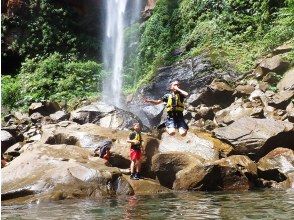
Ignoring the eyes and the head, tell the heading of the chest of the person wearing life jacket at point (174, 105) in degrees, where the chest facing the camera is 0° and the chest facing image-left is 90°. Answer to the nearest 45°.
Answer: approximately 0°

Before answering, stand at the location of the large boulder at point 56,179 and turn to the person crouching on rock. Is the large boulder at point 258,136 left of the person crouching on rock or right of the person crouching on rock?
right

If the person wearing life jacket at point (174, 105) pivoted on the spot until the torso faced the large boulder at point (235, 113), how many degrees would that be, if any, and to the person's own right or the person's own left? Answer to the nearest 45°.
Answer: approximately 135° to the person's own left

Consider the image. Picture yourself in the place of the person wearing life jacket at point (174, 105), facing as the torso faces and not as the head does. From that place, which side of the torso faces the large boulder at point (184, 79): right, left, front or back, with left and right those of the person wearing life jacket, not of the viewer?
back

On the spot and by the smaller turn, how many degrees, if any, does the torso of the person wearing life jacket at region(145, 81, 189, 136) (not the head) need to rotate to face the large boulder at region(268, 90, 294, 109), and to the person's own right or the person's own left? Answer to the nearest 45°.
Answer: approximately 135° to the person's own left
